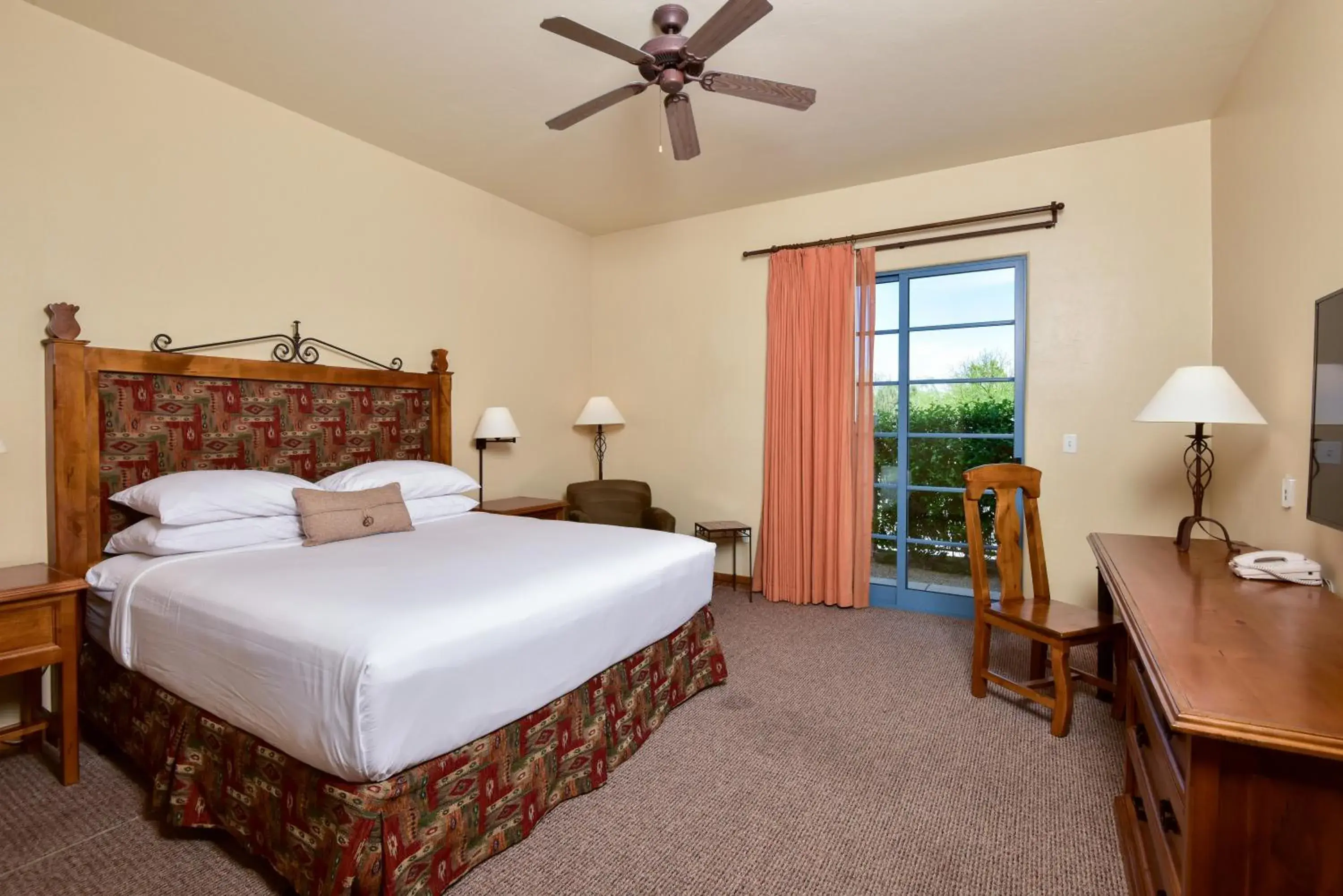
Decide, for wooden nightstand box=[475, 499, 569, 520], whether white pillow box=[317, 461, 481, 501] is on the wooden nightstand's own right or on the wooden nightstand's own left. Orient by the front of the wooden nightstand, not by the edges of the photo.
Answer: on the wooden nightstand's own right

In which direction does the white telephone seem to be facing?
to the viewer's left

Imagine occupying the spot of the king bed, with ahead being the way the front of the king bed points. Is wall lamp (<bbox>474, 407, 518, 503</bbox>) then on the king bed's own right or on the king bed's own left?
on the king bed's own left

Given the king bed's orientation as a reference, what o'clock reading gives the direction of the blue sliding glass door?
The blue sliding glass door is roughly at 10 o'clock from the king bed.

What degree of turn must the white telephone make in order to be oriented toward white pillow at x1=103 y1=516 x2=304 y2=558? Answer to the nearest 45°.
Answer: approximately 45° to its left

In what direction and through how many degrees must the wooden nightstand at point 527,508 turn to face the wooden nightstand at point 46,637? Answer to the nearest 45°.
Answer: approximately 90° to its right

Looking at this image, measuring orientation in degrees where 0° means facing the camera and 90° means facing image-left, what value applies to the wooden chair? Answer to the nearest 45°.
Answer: approximately 315°

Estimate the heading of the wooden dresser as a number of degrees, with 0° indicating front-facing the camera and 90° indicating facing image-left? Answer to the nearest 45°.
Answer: approximately 90°

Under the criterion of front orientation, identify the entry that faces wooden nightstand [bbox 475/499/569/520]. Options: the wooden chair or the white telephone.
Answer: the white telephone
